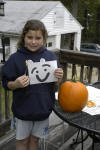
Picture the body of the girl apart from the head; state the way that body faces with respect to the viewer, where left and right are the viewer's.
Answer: facing the viewer
